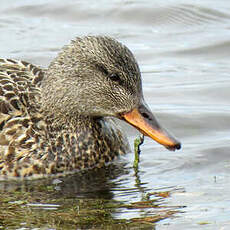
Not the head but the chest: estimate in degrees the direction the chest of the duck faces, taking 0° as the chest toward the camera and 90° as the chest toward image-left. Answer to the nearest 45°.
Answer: approximately 270°
